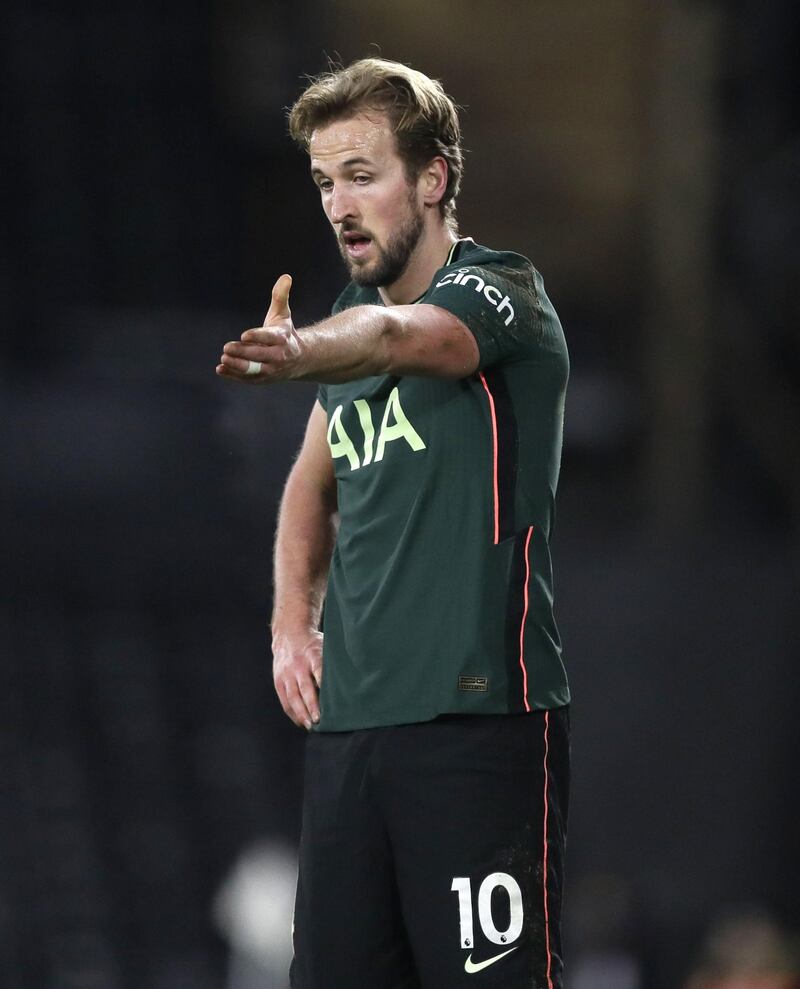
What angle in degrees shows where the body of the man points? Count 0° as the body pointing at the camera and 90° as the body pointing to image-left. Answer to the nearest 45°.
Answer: approximately 45°
